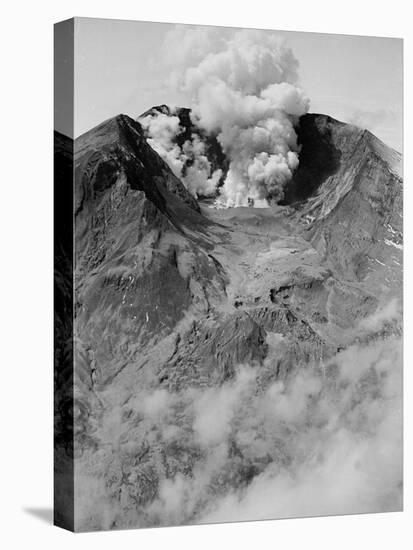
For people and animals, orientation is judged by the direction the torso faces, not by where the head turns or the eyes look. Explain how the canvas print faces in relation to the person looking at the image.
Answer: facing the viewer and to the right of the viewer
